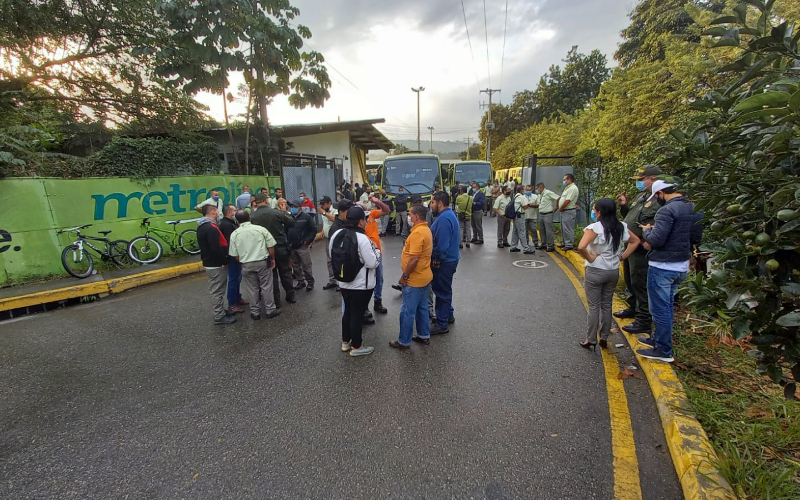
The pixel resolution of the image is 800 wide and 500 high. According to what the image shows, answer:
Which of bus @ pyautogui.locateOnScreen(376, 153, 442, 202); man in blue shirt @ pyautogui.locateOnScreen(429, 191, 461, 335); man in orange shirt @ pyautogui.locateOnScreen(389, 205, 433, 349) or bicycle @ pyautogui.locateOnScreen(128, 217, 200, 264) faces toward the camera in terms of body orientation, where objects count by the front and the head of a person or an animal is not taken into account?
the bus

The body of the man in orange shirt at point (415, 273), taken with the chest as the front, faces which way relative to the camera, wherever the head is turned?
to the viewer's left

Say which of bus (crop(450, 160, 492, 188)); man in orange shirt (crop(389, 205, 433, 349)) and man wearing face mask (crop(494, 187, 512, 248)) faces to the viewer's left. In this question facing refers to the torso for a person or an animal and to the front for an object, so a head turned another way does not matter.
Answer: the man in orange shirt

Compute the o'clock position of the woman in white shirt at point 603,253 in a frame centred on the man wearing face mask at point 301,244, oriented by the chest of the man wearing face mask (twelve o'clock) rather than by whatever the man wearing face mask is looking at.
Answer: The woman in white shirt is roughly at 9 o'clock from the man wearing face mask.

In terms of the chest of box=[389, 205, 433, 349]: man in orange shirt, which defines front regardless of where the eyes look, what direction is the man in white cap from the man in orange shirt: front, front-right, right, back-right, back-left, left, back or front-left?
back

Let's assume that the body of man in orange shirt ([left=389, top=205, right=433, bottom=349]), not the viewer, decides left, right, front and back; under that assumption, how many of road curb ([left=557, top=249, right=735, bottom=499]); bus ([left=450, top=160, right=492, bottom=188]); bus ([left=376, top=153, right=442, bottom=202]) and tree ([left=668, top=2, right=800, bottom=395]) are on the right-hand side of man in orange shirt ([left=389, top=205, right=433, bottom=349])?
2

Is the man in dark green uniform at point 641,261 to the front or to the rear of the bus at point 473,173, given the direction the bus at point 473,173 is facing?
to the front

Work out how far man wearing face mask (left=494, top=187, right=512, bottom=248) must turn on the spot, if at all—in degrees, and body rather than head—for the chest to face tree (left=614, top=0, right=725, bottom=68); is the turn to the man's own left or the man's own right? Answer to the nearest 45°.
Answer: approximately 90° to the man's own left

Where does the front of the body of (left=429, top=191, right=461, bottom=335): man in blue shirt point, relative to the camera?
to the viewer's left

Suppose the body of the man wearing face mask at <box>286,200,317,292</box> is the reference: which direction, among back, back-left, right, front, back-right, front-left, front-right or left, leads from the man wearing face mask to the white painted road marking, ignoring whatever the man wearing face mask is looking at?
back-left

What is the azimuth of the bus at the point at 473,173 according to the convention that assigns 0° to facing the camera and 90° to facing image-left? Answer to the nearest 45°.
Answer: approximately 0°

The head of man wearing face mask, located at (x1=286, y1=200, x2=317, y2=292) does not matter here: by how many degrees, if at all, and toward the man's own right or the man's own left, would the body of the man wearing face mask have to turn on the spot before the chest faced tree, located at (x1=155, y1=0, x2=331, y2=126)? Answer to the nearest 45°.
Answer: approximately 135° to the man's own right
